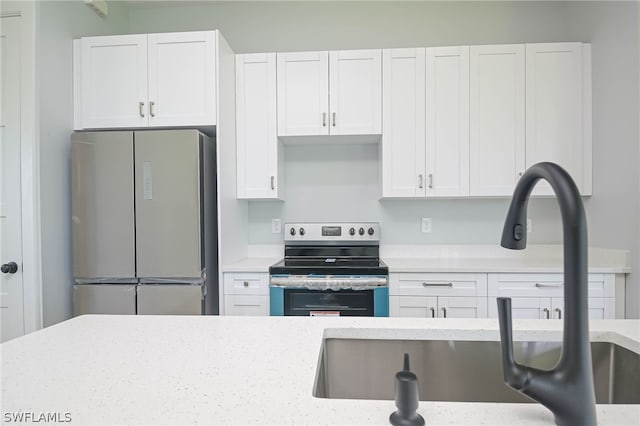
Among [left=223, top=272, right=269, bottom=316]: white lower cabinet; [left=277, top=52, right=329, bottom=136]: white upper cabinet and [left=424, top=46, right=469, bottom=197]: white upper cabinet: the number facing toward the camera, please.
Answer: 3

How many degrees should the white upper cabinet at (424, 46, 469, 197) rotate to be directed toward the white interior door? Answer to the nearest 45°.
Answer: approximately 45° to its right

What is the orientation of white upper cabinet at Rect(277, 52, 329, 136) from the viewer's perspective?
toward the camera

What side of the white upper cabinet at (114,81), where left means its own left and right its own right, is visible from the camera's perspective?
front

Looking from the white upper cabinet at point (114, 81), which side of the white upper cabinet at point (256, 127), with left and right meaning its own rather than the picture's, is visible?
right

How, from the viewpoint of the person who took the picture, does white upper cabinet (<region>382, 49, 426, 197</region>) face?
facing the viewer

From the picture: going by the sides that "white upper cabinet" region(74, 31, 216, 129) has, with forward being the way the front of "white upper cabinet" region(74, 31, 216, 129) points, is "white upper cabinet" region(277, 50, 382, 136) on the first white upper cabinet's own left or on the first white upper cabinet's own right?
on the first white upper cabinet's own left

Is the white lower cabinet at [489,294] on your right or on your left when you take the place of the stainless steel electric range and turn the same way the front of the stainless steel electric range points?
on your left

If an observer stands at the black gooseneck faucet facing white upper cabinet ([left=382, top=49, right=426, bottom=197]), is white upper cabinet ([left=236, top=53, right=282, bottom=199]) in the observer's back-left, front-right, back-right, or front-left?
front-left

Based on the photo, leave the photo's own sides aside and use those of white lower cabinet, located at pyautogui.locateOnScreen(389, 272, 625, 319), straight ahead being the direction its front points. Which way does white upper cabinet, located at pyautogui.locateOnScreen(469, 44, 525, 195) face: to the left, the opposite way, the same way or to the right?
the same way
